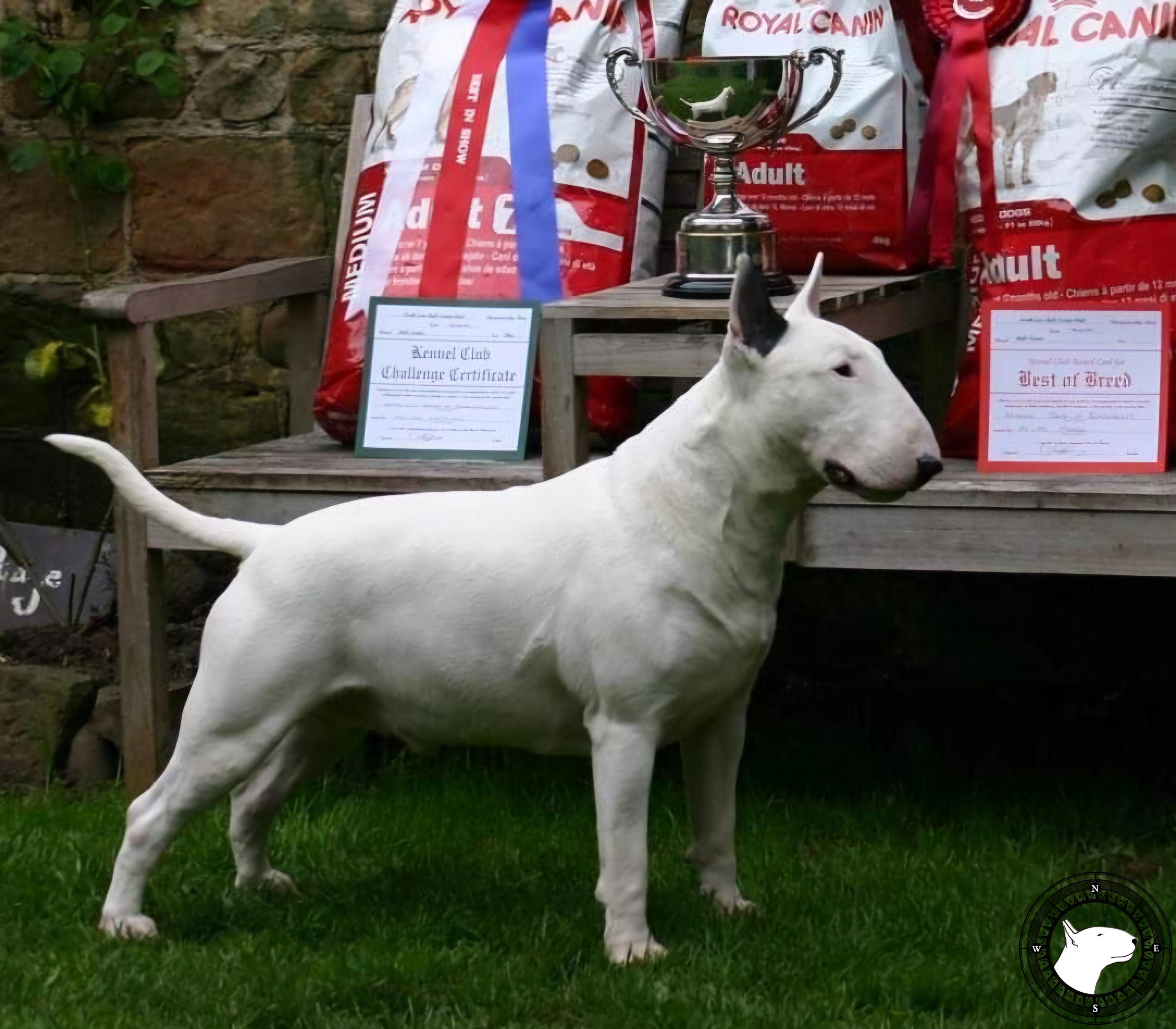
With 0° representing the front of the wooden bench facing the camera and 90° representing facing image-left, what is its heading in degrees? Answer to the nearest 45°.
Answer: approximately 0°

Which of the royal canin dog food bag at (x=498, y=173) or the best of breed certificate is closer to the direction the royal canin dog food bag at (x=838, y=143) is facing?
the best of breed certificate

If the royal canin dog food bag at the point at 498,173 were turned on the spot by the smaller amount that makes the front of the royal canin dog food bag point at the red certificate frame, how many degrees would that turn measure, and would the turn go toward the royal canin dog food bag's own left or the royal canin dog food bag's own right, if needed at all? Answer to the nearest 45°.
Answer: approximately 45° to the royal canin dog food bag's own left

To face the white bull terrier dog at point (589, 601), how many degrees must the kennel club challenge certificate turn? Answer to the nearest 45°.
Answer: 0° — it already faces it

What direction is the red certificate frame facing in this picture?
toward the camera

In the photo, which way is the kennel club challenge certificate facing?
toward the camera

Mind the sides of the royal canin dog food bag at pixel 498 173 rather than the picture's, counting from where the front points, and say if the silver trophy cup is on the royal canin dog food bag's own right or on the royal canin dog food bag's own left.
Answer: on the royal canin dog food bag's own left

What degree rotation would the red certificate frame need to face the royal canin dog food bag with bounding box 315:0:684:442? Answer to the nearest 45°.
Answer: approximately 90° to its right

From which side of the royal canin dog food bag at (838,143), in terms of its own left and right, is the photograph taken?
front

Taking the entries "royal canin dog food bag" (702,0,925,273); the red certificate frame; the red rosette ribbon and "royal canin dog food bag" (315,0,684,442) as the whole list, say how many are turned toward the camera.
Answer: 4

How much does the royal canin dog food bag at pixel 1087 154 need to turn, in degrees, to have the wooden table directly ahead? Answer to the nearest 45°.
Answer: approximately 45° to its right

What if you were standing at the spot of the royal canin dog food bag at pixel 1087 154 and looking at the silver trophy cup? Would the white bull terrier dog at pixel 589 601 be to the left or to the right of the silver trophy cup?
left

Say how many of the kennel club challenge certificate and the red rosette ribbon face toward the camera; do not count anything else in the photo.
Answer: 2
